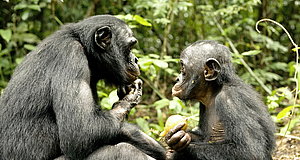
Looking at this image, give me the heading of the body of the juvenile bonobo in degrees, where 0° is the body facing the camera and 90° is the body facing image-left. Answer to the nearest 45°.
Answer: approximately 90°

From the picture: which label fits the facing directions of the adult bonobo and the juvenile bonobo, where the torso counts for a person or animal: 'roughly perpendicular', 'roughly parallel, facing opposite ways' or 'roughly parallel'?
roughly parallel, facing opposite ways

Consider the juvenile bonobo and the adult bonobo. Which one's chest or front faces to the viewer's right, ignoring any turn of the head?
the adult bonobo

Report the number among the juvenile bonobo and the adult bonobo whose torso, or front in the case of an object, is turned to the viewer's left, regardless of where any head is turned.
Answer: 1

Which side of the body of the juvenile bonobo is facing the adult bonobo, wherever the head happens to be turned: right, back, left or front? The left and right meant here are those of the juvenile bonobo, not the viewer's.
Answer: front

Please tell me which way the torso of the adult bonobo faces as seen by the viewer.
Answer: to the viewer's right

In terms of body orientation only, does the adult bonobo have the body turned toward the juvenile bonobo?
yes
